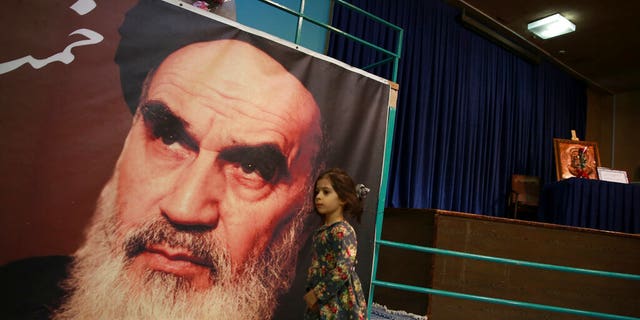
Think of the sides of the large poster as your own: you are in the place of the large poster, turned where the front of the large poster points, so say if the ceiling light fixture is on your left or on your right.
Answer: on your left

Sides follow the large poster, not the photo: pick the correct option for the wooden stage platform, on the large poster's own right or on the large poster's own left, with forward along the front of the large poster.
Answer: on the large poster's own left

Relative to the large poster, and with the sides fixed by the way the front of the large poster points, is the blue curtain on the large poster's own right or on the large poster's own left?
on the large poster's own left

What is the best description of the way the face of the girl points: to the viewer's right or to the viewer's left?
to the viewer's left

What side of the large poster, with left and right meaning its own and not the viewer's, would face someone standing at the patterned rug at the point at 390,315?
left
